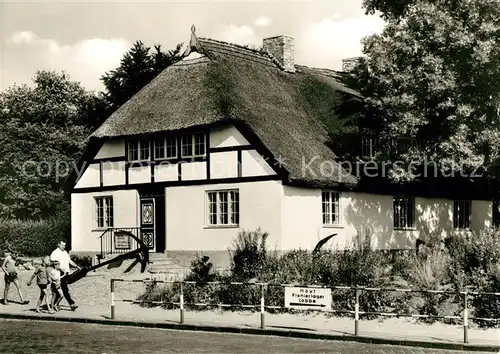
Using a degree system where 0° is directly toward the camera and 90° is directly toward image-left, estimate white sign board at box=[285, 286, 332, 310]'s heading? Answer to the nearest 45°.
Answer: approximately 0°

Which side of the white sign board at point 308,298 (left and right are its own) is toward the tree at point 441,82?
back

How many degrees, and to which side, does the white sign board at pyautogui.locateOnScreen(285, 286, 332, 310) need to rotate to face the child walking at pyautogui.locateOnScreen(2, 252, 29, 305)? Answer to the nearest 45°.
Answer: approximately 135° to its right

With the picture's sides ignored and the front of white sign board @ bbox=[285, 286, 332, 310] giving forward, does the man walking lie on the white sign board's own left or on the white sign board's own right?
on the white sign board's own right

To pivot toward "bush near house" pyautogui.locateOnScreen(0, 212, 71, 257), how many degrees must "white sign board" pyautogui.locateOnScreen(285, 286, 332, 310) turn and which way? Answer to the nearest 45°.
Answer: approximately 135° to its right

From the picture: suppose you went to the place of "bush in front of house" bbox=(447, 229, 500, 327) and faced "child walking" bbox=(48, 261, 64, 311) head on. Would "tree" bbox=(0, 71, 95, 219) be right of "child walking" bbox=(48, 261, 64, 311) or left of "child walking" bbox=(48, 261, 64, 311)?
right
